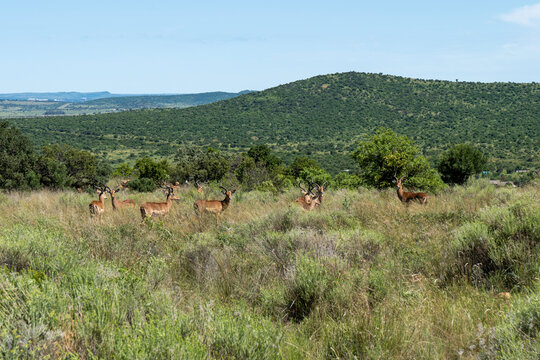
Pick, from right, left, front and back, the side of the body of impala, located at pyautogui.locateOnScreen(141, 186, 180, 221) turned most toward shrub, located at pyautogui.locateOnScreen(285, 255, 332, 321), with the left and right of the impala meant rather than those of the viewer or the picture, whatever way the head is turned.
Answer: right

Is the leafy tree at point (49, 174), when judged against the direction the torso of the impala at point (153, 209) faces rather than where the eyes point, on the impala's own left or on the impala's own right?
on the impala's own left

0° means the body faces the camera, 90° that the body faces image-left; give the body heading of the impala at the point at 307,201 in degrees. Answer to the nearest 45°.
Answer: approximately 315°

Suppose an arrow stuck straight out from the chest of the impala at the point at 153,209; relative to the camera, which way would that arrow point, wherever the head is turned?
to the viewer's right

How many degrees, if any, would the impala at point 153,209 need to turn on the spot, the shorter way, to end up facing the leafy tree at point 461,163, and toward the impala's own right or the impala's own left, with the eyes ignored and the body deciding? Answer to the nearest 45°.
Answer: approximately 45° to the impala's own left

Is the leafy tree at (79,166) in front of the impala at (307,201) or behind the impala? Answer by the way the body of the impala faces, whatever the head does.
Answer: behind

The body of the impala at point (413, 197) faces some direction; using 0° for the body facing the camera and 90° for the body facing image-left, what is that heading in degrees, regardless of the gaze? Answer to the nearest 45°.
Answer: approximately 90°

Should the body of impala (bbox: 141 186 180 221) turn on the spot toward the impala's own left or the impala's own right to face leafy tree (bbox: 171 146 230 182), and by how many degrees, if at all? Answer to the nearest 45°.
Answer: approximately 90° to the impala's own left

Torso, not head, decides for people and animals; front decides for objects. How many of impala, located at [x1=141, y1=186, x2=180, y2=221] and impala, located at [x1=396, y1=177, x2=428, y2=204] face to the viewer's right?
1
